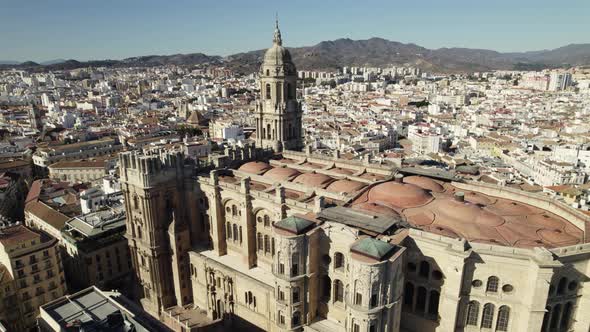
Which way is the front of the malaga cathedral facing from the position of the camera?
facing away from the viewer and to the left of the viewer
